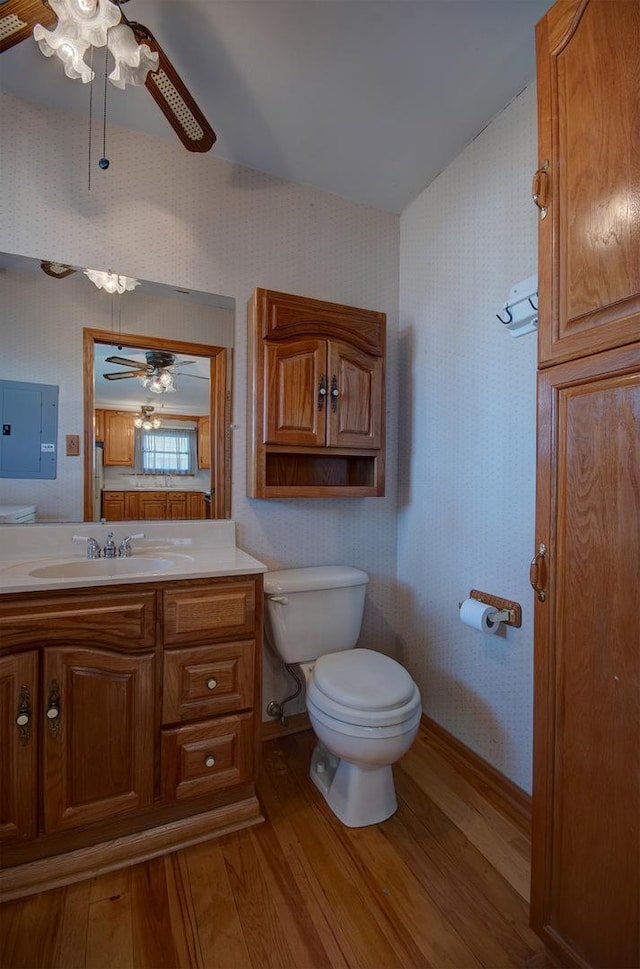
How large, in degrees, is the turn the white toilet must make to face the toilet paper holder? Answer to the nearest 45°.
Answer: approximately 45° to its left

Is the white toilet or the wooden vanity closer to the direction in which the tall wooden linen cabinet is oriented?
the wooden vanity

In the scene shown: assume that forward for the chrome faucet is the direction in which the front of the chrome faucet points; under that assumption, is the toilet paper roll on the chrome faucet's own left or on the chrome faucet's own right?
on the chrome faucet's own left

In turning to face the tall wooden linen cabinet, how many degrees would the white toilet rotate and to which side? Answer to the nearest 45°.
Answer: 0° — it already faces it

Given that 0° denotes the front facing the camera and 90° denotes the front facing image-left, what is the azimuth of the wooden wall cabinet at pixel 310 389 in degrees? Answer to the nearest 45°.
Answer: approximately 315°

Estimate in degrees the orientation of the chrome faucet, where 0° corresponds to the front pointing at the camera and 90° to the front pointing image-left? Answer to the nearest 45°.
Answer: approximately 0°

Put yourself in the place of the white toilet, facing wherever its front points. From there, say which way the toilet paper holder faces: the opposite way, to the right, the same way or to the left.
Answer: to the right

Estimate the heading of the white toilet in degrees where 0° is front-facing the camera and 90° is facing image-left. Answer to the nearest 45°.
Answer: approximately 315°
